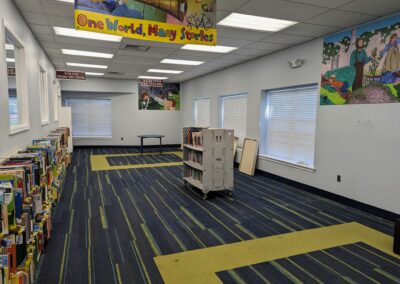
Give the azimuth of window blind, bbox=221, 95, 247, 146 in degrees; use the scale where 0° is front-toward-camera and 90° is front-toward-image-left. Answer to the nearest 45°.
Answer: approximately 45°

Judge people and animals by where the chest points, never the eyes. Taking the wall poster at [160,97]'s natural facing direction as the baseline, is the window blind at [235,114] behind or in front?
in front

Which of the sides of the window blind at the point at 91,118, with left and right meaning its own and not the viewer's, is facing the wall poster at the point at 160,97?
left

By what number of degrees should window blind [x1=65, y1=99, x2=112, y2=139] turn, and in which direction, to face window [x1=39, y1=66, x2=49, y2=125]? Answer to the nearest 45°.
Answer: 0° — it already faces it

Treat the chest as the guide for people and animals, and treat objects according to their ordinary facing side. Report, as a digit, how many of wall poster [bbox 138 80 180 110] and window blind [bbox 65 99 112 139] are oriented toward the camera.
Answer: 2

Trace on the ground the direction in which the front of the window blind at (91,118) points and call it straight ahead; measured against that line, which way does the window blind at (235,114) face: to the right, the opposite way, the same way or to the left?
to the right

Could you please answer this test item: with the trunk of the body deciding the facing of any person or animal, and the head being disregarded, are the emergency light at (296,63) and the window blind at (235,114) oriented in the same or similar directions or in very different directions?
same or similar directions

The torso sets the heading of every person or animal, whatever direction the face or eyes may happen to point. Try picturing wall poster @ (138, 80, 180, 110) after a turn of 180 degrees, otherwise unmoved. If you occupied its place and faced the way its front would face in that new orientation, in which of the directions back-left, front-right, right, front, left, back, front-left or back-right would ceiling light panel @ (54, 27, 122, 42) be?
back

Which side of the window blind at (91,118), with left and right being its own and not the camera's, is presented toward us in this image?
front

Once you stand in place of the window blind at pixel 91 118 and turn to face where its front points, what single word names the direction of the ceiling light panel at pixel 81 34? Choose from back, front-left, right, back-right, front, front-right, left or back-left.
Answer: front

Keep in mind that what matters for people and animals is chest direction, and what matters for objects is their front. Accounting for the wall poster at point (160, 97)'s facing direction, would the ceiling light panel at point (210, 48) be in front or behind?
in front

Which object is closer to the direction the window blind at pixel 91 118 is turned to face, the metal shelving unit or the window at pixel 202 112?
the metal shelving unit

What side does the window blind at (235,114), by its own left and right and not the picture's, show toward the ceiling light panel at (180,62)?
front

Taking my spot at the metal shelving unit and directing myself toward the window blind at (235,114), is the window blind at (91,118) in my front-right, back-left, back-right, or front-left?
front-left

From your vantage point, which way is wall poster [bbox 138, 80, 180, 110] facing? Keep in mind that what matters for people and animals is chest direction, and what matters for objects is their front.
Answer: toward the camera

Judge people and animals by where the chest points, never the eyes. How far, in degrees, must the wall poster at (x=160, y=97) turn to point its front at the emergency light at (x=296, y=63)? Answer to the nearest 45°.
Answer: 0° — it already faces it

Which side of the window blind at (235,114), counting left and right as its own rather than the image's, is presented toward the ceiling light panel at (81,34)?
front

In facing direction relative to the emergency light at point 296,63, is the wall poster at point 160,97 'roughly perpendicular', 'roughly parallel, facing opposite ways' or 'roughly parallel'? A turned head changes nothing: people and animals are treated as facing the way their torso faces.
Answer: roughly perpendicular
